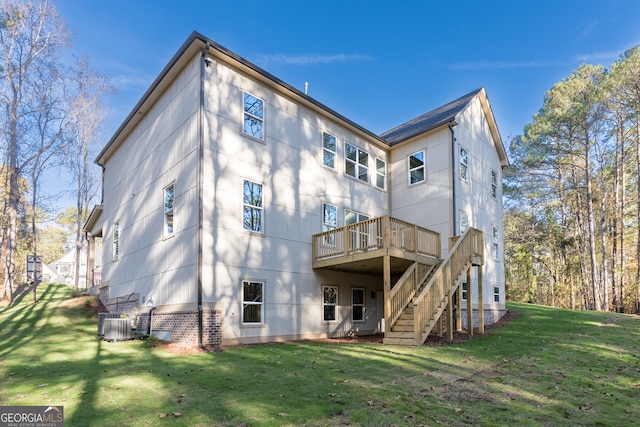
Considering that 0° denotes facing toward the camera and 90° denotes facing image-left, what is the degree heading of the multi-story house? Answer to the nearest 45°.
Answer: approximately 135°
